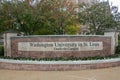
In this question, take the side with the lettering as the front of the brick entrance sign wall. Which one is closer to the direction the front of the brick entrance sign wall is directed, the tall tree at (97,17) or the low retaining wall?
the low retaining wall

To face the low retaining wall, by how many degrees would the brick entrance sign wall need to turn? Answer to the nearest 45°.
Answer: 0° — it already faces it

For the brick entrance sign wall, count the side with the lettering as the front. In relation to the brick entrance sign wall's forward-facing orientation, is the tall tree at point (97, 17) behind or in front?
behind

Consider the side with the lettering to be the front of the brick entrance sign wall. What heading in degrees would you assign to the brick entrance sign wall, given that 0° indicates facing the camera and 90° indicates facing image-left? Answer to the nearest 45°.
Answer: approximately 0°
